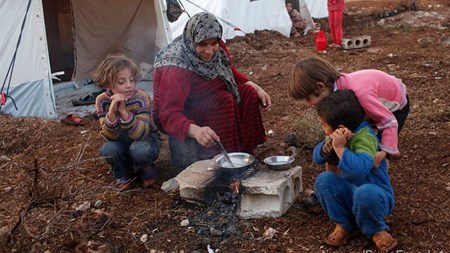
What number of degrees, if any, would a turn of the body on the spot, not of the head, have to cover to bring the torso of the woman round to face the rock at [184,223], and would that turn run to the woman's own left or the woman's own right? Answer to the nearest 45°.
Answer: approximately 45° to the woman's own right

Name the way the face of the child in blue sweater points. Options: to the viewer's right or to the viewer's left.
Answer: to the viewer's left

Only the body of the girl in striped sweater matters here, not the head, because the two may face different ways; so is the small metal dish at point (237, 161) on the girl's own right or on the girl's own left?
on the girl's own left

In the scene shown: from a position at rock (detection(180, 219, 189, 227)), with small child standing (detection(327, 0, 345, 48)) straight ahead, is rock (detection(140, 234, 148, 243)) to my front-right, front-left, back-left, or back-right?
back-left

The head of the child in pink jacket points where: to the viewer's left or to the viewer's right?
to the viewer's left

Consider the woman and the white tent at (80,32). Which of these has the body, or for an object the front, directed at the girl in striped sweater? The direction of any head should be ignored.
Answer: the white tent

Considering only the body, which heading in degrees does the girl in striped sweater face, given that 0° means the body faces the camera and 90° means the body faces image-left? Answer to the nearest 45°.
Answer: approximately 0°

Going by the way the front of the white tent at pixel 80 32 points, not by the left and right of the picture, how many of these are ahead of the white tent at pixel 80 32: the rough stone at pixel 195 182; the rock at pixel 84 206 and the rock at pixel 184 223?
3

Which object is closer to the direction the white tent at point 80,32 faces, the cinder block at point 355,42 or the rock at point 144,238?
the rock

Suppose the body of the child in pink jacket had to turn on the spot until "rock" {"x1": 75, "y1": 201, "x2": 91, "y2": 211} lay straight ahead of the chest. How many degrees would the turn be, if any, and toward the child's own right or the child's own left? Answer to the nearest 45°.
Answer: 0° — they already face it

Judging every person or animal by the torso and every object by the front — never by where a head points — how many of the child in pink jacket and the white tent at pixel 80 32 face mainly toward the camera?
1

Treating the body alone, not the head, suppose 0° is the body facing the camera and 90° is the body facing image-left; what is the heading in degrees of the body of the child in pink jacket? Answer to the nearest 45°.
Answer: approximately 90°
